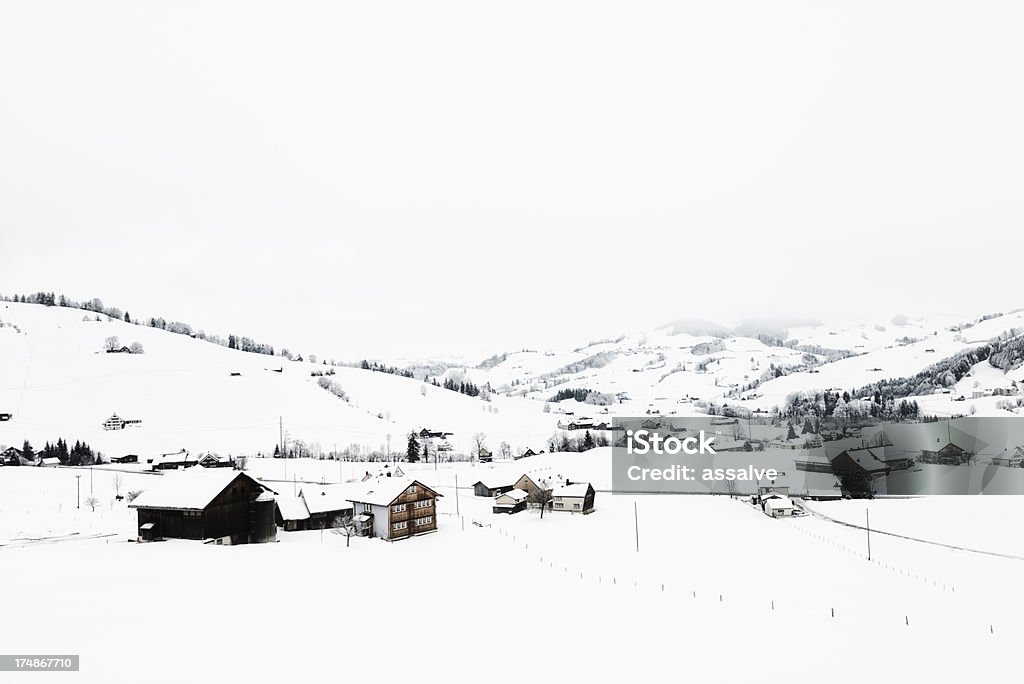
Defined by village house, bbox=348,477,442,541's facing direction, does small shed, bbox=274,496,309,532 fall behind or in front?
behind

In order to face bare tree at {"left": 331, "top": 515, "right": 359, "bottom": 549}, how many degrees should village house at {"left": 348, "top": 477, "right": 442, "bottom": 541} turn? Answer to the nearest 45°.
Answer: approximately 135° to its right

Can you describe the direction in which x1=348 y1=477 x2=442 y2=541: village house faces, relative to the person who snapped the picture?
facing the viewer and to the right of the viewer
